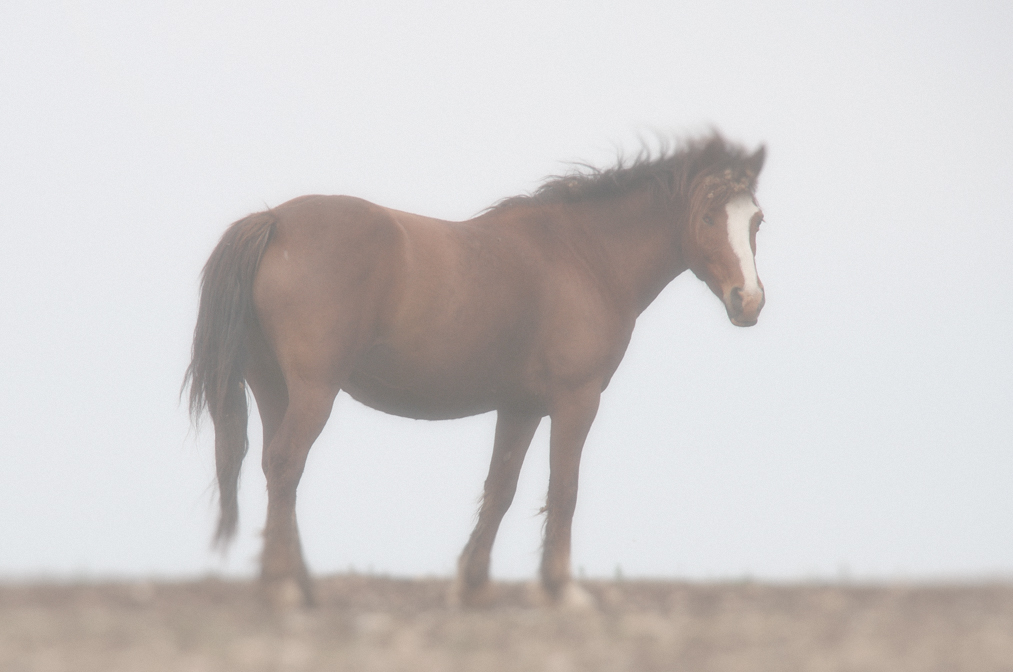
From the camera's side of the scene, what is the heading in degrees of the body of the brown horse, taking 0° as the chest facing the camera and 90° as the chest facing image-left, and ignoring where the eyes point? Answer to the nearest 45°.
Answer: approximately 270°
